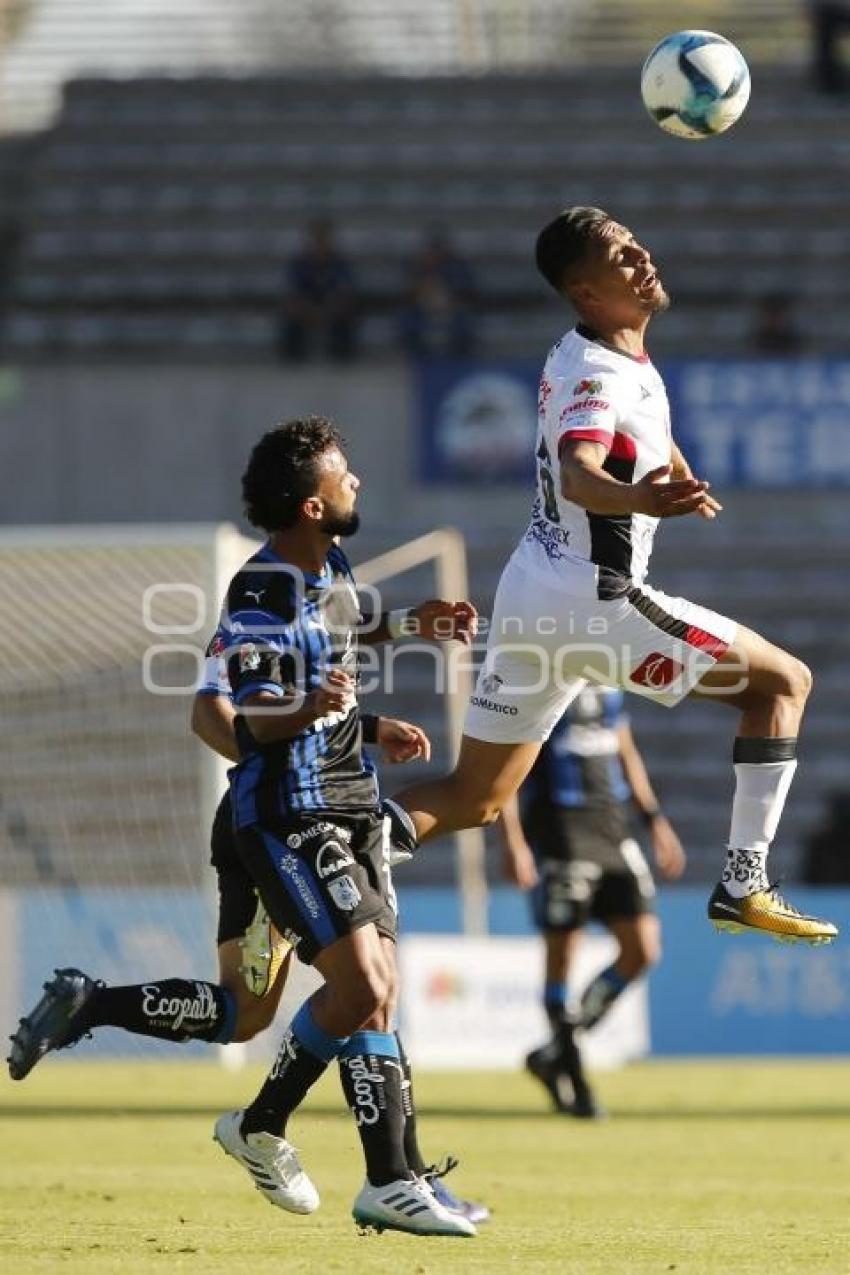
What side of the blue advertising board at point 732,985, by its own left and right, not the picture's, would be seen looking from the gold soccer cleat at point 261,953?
front

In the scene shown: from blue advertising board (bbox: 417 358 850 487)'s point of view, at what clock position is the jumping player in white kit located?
The jumping player in white kit is roughly at 12 o'clock from the blue advertising board.

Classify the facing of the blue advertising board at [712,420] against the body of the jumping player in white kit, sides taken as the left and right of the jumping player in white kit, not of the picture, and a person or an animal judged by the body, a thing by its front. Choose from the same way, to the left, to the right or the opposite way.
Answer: to the right

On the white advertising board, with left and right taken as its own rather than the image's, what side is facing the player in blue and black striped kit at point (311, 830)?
front

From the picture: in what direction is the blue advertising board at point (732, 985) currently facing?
toward the camera

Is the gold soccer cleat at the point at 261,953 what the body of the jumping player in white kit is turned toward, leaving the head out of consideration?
no

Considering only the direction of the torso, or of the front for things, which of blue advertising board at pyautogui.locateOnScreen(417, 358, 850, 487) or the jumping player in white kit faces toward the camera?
the blue advertising board

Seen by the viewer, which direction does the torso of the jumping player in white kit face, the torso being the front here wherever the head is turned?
to the viewer's right

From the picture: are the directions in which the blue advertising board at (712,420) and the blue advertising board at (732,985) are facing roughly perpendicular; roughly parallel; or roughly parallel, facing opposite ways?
roughly parallel

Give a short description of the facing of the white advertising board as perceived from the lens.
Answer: facing the viewer

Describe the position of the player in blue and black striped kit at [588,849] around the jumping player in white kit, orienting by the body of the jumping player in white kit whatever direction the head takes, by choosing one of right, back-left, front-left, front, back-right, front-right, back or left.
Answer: left
